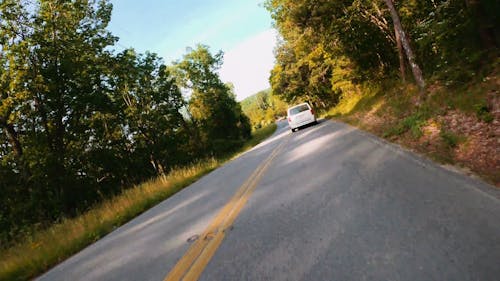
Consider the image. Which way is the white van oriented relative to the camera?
away from the camera
